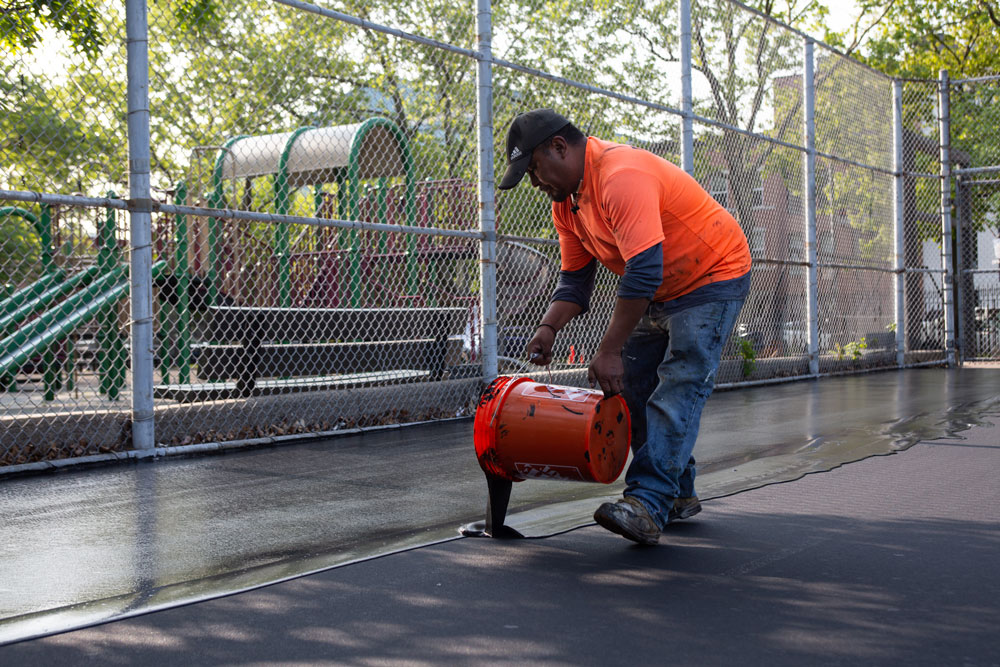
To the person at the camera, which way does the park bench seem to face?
facing away from the viewer and to the left of the viewer
